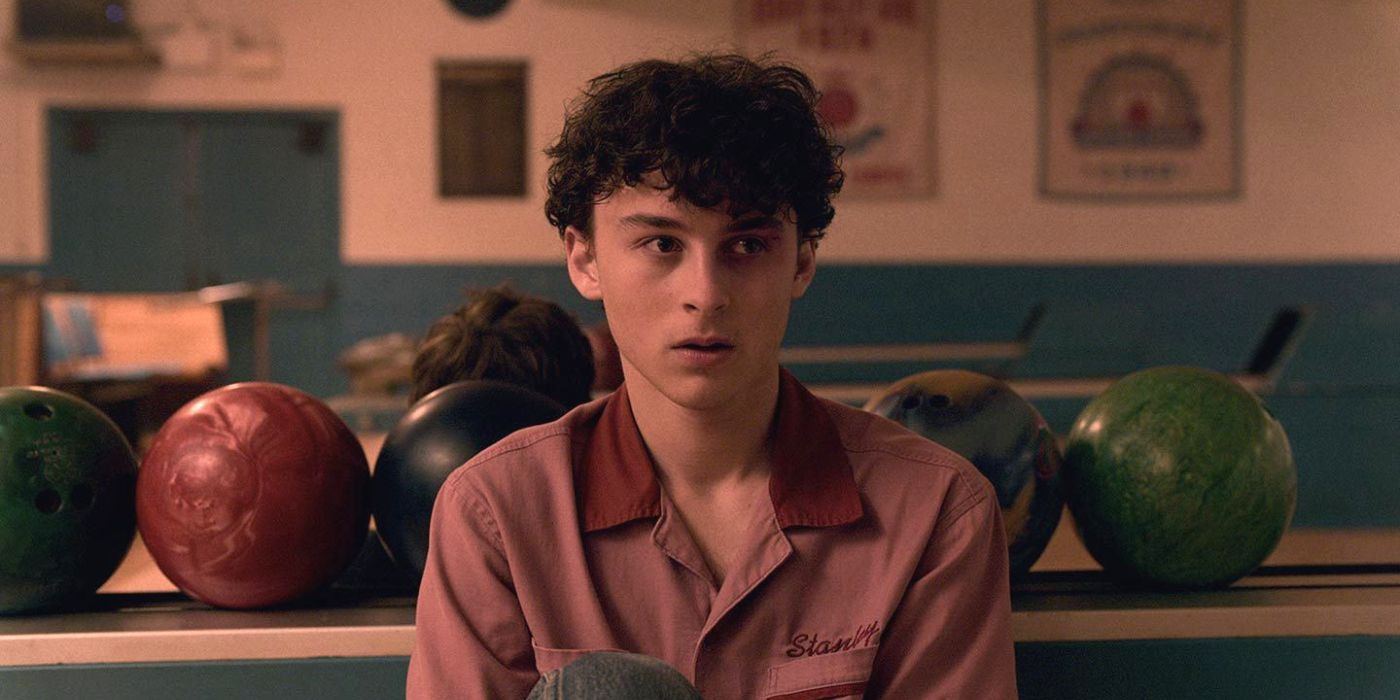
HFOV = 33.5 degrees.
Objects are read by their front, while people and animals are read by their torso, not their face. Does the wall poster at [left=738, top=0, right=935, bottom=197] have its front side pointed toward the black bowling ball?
yes

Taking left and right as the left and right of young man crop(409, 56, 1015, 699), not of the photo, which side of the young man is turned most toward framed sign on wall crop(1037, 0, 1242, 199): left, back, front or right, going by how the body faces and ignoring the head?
back

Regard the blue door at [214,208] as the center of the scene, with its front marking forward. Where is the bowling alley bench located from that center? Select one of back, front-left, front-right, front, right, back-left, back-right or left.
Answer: front-left

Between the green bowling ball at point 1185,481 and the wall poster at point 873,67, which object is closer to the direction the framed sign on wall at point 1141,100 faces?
the green bowling ball

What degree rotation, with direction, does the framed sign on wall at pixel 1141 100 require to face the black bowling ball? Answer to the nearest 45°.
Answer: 0° — it already faces it

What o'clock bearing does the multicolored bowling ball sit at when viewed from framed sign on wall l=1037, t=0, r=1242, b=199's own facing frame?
The multicolored bowling ball is roughly at 12 o'clock from the framed sign on wall.

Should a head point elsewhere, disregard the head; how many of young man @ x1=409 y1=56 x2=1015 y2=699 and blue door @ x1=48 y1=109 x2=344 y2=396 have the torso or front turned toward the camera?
2

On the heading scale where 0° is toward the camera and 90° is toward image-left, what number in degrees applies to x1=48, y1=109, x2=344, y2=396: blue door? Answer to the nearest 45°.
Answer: approximately 0°

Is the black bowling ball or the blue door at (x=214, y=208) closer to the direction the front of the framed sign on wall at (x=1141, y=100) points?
the black bowling ball

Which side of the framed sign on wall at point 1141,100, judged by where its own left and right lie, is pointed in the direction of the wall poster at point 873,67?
right
